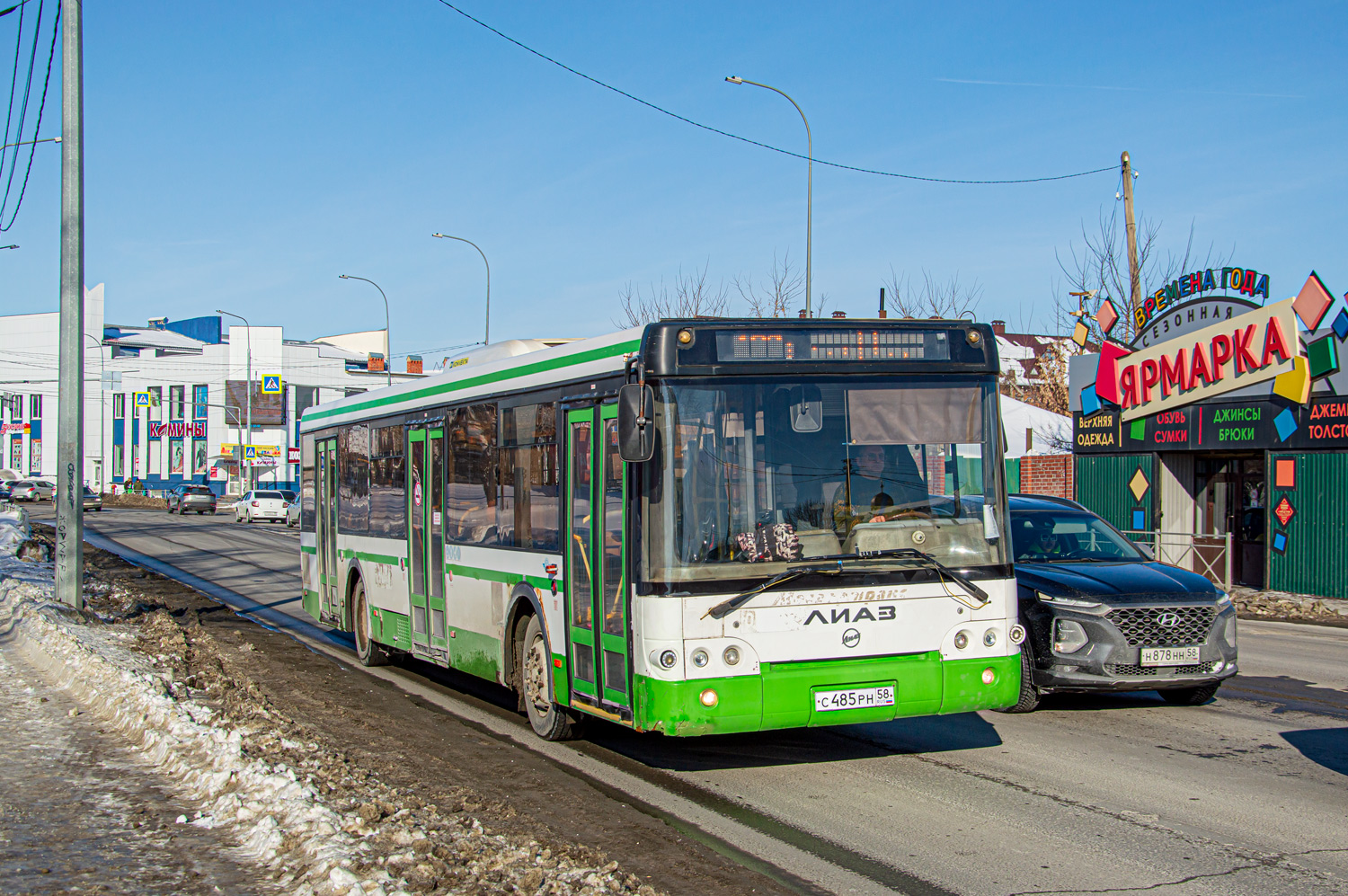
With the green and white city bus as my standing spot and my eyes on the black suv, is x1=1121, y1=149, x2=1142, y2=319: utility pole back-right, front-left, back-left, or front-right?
front-left

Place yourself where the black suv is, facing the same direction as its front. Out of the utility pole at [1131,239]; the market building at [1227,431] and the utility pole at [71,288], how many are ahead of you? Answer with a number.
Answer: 0

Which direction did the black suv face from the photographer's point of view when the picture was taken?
facing the viewer and to the right of the viewer

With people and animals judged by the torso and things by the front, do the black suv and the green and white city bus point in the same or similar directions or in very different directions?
same or similar directions

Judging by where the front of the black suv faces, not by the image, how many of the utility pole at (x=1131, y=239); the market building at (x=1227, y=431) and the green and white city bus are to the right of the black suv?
1

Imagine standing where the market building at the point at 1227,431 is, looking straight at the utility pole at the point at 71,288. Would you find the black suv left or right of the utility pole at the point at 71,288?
left

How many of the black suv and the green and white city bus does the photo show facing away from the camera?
0

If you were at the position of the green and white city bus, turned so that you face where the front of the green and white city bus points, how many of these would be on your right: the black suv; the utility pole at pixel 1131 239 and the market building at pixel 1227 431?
0

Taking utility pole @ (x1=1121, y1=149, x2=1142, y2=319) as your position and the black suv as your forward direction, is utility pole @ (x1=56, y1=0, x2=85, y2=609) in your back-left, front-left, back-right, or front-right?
front-right

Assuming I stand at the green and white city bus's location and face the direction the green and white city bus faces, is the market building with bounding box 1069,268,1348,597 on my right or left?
on my left

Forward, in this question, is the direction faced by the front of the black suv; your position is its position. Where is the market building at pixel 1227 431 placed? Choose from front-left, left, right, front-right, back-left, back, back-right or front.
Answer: back-left

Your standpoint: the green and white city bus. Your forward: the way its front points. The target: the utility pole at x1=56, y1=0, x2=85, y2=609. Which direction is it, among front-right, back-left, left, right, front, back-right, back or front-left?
back

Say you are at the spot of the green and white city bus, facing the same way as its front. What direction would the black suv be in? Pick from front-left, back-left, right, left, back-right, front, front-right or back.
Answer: left
